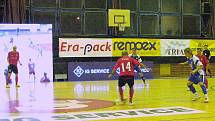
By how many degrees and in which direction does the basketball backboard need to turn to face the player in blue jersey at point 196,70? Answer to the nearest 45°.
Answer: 0° — it already faces them

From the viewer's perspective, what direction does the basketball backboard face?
toward the camera
